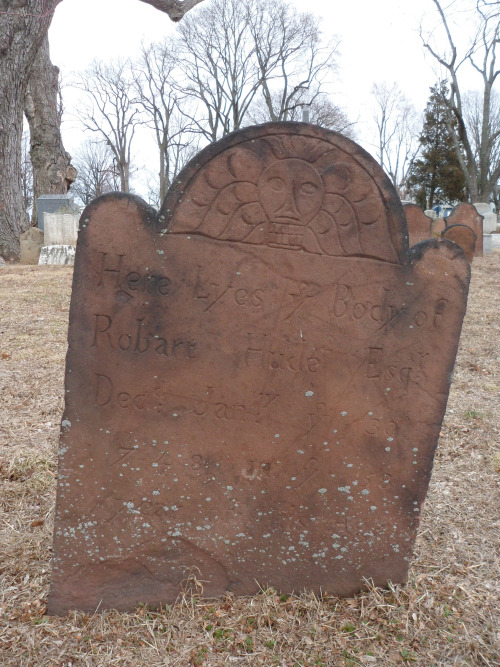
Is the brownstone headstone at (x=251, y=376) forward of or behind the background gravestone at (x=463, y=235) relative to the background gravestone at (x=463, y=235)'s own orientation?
forward

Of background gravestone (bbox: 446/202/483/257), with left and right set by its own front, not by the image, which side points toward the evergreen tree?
back

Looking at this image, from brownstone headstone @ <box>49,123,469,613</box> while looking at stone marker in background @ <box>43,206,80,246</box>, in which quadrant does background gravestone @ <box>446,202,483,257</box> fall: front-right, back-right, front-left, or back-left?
front-right

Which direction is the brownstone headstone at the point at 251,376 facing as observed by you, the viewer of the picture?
facing the viewer

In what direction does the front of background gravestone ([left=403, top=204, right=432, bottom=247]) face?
toward the camera

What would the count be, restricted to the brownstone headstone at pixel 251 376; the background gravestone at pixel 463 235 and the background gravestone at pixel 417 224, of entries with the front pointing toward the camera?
3

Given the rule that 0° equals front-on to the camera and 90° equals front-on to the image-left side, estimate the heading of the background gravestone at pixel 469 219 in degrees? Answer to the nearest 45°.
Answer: approximately 0°

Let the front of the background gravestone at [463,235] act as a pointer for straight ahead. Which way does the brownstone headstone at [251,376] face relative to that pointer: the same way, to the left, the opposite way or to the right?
the same way

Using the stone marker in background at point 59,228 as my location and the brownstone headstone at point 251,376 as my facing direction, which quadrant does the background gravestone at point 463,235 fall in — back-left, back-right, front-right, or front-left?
front-left

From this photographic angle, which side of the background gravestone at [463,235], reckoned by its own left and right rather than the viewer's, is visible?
front

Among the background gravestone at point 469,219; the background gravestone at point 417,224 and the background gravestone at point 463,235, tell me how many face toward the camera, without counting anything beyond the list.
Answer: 3

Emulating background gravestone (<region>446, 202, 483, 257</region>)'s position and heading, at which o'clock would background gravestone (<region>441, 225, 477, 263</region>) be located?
background gravestone (<region>441, 225, 477, 263</region>) is roughly at 12 o'clock from background gravestone (<region>446, 202, 483, 257</region>).

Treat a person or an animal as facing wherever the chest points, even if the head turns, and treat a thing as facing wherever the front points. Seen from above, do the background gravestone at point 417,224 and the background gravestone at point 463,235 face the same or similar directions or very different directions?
same or similar directions

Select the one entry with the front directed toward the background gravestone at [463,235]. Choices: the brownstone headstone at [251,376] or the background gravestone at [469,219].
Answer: the background gravestone at [469,219]

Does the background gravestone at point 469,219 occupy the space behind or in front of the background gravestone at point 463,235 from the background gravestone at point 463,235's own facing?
behind

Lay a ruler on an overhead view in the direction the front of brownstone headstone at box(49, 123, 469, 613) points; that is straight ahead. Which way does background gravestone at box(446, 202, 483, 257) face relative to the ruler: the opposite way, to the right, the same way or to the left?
the same way

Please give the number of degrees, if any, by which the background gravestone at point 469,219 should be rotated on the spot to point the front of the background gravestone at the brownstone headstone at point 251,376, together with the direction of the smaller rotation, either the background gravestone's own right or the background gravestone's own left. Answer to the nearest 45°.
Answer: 0° — it already faces it
